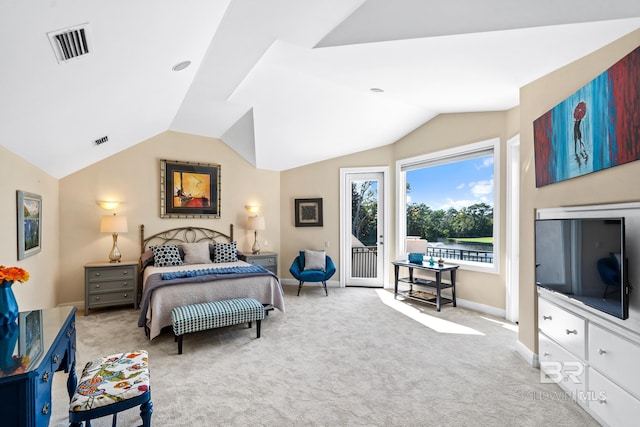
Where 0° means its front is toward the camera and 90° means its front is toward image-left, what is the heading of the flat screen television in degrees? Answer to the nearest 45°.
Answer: approximately 45°

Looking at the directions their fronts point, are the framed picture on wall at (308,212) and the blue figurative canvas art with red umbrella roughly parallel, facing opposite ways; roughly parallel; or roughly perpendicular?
roughly perpendicular

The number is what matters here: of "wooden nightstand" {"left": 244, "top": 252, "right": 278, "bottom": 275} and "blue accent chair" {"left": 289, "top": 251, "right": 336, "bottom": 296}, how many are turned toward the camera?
2

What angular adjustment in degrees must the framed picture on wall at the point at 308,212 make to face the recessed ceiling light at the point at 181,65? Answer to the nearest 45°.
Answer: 0° — it already faces it

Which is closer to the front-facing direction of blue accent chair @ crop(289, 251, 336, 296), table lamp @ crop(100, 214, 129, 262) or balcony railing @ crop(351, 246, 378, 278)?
the table lamp

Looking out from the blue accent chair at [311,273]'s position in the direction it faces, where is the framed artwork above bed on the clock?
The framed artwork above bed is roughly at 3 o'clock from the blue accent chair.

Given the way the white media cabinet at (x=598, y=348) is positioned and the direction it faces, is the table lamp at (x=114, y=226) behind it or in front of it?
in front

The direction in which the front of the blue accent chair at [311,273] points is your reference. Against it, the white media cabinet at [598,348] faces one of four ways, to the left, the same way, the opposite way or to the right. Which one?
to the right

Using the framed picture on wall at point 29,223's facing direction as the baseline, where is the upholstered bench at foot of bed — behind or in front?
in front

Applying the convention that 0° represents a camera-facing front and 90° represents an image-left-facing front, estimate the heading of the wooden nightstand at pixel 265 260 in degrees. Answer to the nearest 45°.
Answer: approximately 0°

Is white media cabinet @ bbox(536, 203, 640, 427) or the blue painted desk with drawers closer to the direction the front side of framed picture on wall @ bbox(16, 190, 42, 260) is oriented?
the white media cabinet
